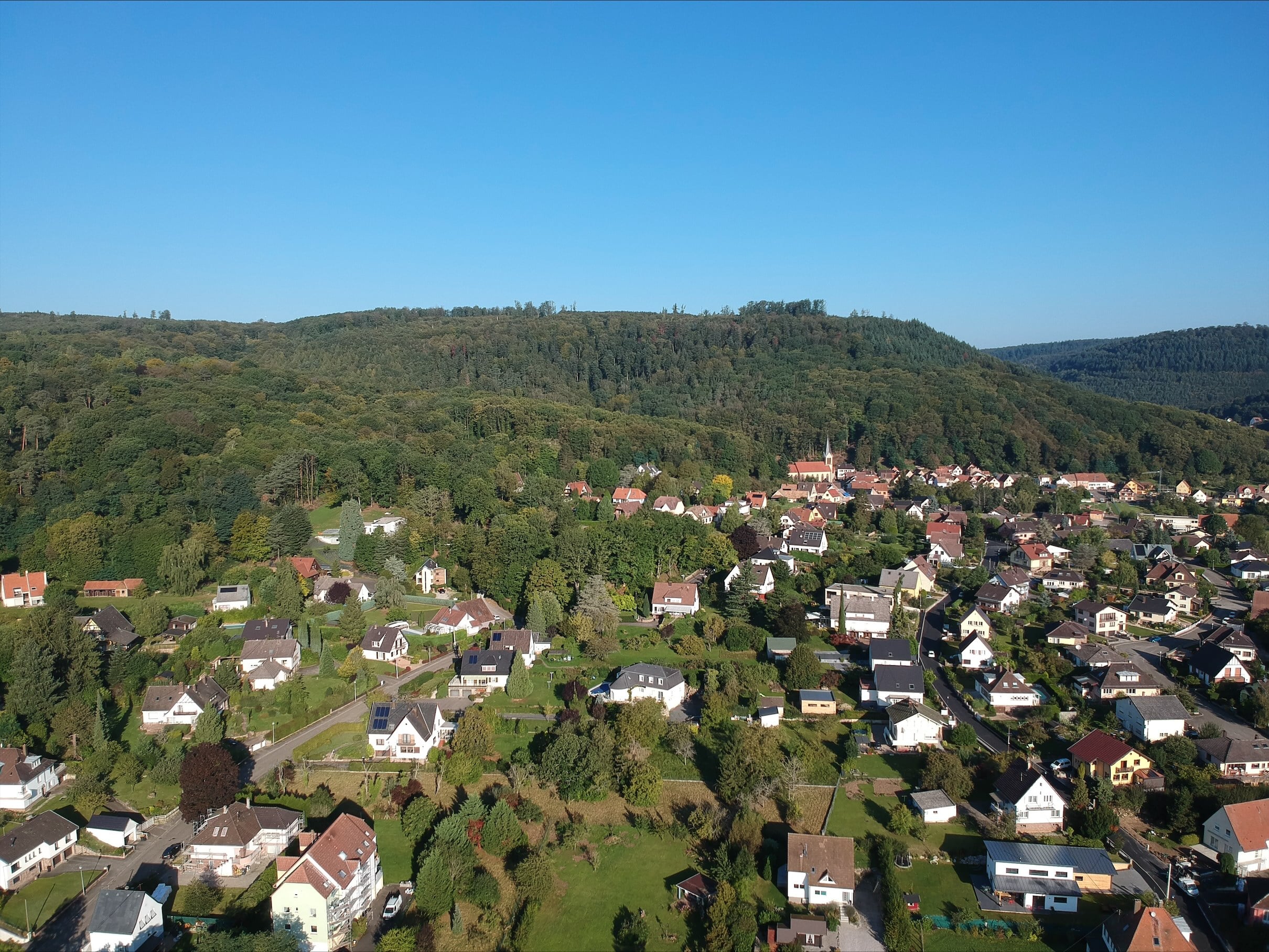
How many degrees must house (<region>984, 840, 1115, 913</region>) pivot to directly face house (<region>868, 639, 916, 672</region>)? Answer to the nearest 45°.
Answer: approximately 135° to its right

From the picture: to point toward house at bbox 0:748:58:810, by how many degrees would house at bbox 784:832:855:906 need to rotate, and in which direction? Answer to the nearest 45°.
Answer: approximately 90° to its right

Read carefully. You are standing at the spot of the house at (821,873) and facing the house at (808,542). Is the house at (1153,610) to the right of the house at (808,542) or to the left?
right

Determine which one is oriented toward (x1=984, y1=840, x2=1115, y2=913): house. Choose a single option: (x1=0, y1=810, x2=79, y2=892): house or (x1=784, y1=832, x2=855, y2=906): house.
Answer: (x1=0, y1=810, x2=79, y2=892): house

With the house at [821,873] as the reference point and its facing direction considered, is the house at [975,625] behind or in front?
behind

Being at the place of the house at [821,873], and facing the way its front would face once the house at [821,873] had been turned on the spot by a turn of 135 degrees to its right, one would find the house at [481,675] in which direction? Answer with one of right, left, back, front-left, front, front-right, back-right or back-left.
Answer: front

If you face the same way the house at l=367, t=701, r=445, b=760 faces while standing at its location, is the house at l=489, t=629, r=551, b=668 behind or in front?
behind

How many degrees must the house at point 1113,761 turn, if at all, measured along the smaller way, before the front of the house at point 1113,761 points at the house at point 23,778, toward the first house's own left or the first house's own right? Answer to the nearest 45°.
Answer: approximately 90° to the first house's own right

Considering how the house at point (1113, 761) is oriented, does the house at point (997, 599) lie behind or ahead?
behind

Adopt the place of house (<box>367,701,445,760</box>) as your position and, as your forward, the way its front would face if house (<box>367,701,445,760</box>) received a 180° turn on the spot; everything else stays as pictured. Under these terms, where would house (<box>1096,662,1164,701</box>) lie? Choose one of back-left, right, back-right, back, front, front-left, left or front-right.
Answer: right

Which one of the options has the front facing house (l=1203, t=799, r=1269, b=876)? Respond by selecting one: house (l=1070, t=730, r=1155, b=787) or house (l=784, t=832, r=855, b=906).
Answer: house (l=1070, t=730, r=1155, b=787)

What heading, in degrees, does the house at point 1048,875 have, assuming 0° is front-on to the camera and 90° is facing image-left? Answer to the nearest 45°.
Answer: approximately 0°

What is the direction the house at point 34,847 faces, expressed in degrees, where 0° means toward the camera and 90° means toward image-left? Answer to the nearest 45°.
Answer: approximately 315°
